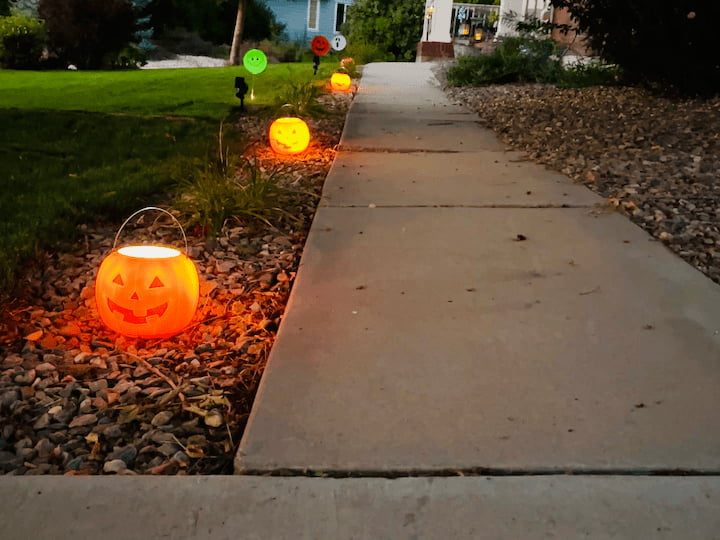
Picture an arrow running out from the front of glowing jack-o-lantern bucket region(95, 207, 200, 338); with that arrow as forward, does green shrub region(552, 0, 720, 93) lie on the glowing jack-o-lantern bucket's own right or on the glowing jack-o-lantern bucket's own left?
on the glowing jack-o-lantern bucket's own left

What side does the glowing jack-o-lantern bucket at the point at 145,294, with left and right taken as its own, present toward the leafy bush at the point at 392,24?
back

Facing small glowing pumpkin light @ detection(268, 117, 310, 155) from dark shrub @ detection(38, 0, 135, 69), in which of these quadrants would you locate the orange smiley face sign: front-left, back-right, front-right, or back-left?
front-left

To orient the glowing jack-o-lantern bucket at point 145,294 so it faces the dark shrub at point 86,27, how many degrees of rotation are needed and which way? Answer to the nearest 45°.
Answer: approximately 180°

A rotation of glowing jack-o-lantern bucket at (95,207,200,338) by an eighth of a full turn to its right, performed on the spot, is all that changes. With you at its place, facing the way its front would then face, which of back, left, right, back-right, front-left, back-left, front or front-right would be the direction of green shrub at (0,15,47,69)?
back-right

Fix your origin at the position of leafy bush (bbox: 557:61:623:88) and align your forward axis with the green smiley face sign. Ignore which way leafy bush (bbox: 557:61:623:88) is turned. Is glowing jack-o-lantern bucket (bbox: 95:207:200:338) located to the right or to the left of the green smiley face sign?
left

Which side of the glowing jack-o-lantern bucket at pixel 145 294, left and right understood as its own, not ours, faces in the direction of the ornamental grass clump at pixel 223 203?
back

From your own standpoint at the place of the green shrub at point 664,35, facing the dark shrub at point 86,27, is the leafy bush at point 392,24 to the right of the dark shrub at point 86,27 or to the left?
right

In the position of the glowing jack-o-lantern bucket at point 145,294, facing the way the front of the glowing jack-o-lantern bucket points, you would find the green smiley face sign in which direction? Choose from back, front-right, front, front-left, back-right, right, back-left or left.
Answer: back

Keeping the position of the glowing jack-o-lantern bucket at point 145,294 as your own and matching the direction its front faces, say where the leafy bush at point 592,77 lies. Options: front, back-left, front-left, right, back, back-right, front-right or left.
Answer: back-left

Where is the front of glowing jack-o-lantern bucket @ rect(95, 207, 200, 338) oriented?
toward the camera

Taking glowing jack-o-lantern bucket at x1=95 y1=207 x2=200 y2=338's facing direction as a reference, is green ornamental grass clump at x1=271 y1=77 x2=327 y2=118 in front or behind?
behind

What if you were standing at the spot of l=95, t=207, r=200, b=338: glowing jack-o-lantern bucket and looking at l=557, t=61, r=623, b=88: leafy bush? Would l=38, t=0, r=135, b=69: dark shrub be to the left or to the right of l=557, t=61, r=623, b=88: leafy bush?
left
